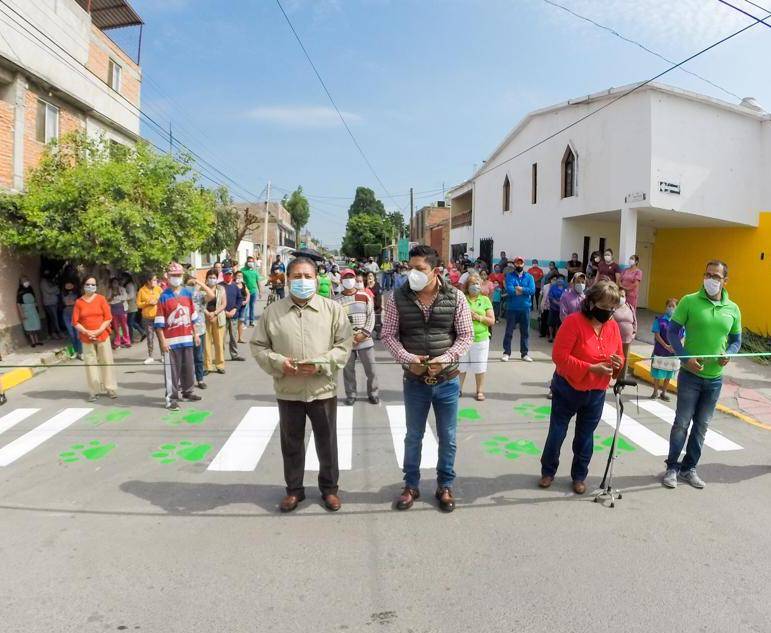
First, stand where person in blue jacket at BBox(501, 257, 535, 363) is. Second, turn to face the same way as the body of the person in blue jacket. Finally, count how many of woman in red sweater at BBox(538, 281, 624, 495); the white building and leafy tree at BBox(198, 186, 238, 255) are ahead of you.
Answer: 1

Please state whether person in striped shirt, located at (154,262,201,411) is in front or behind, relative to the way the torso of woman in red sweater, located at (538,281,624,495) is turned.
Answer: behind

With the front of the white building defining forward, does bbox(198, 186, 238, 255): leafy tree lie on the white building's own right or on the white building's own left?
on the white building's own right

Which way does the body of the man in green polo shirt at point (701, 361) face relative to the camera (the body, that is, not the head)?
toward the camera

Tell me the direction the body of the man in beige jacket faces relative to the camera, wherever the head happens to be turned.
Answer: toward the camera

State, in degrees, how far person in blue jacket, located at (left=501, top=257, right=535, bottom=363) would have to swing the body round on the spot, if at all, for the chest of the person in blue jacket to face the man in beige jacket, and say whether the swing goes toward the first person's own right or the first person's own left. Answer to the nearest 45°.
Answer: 0° — they already face them

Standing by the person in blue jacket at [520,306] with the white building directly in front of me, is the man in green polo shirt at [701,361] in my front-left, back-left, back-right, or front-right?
back-right

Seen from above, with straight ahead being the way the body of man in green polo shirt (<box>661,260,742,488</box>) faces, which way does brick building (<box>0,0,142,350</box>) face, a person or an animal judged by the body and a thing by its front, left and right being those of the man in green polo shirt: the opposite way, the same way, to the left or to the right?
to the left

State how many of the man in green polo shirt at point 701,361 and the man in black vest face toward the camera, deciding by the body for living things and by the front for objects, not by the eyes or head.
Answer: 2

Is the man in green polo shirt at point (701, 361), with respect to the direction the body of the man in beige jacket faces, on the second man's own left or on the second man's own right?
on the second man's own left

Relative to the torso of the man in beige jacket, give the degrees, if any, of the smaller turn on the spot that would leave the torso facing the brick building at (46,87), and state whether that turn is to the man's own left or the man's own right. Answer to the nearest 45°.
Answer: approximately 135° to the man's own right

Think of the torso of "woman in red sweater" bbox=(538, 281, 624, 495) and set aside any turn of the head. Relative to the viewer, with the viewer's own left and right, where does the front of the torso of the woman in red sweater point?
facing the viewer and to the right of the viewer

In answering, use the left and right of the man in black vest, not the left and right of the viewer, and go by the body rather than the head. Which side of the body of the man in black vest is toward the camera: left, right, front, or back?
front
